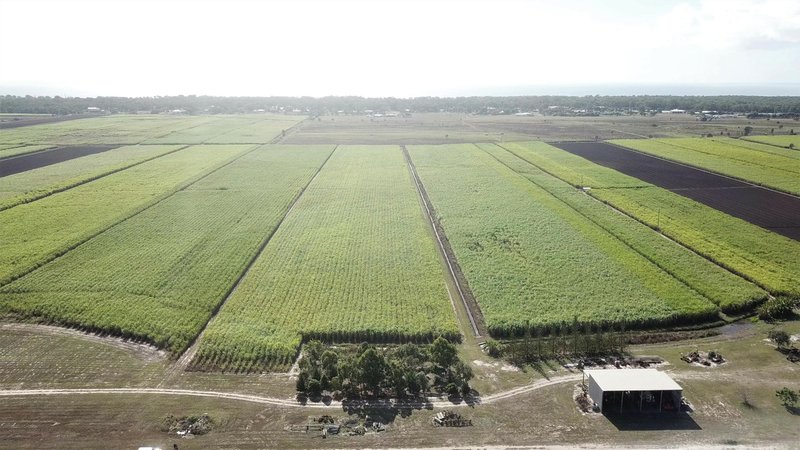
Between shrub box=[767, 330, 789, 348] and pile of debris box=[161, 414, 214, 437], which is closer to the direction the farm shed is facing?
the pile of debris

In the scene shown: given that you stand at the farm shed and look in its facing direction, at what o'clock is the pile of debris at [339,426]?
The pile of debris is roughly at 2 o'clock from the farm shed.

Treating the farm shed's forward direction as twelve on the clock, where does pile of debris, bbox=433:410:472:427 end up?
The pile of debris is roughly at 2 o'clock from the farm shed.

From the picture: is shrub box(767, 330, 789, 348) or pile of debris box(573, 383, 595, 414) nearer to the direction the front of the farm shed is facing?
the pile of debris

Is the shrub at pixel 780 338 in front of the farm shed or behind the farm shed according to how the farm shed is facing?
behind

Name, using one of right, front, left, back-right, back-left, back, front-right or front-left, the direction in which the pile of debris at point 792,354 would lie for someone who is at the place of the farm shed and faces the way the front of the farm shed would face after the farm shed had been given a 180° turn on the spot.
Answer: front-right

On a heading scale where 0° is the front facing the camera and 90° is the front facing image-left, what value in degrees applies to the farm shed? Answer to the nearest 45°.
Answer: approximately 0°

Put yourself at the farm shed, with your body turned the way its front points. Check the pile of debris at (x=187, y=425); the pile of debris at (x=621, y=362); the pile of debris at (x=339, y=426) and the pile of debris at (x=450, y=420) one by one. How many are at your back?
1

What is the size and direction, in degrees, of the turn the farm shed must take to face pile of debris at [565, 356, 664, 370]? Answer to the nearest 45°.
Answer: approximately 180°

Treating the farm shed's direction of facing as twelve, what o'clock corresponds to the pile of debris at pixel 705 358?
The pile of debris is roughly at 7 o'clock from the farm shed.

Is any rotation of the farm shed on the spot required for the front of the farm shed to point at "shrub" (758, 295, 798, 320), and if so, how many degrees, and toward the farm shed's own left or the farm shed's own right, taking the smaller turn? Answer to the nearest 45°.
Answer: approximately 135° to the farm shed's own left
